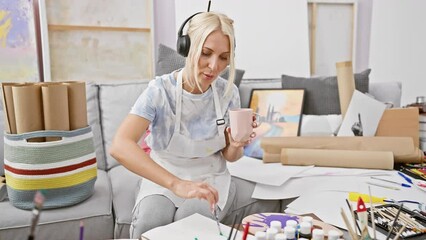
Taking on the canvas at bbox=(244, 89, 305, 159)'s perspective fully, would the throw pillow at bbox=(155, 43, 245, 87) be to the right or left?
on its right

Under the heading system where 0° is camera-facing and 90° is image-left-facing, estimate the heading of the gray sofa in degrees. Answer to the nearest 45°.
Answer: approximately 0°

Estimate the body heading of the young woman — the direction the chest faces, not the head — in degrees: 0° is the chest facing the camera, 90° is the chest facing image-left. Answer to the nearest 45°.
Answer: approximately 315°

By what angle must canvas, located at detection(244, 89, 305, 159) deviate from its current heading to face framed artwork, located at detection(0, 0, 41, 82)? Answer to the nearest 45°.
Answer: approximately 90° to its right

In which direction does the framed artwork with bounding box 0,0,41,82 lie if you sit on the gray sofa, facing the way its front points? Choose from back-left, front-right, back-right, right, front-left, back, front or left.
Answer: back-right

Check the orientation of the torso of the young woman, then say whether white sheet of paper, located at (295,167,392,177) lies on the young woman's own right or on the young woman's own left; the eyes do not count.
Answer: on the young woman's own left

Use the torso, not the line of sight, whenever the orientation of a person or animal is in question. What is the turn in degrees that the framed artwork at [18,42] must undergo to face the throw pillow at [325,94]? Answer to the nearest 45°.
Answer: approximately 45° to its left

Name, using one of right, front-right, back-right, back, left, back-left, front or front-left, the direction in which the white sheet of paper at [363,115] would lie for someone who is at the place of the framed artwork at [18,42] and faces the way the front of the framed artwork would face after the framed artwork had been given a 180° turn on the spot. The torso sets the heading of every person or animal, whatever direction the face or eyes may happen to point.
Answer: back-right

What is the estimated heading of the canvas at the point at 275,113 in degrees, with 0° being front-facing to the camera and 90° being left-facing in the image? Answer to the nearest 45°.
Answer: approximately 0°

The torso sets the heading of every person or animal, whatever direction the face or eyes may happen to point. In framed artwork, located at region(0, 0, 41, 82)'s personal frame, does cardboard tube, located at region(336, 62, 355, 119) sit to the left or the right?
on its left

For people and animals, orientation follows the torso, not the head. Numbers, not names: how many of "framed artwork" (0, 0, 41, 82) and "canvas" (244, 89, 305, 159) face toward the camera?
2
